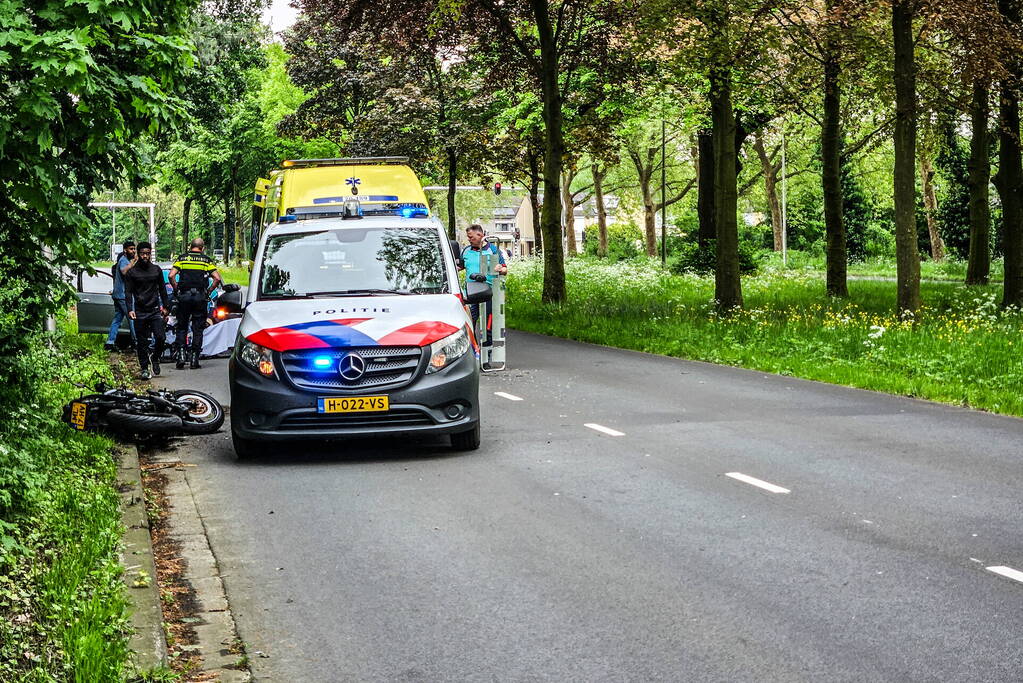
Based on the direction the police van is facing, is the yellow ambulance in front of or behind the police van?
behind

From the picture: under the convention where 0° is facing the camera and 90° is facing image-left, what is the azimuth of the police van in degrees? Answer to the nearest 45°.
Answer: approximately 0°

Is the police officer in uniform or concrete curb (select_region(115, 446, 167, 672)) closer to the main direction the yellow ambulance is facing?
the concrete curb

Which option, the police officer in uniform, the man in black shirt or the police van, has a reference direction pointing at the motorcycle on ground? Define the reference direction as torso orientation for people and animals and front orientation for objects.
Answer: the man in black shirt

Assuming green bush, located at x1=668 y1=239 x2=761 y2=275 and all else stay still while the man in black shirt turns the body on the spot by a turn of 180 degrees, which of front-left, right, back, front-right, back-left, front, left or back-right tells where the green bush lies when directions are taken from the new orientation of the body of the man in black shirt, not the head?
front-right

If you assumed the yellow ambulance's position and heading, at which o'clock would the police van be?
The police van is roughly at 12 o'clock from the yellow ambulance.
